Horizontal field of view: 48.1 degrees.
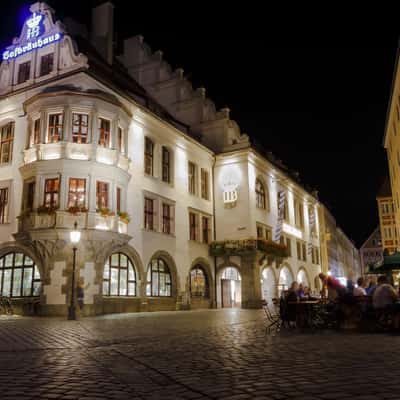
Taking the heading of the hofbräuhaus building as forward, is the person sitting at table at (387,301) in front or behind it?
in front

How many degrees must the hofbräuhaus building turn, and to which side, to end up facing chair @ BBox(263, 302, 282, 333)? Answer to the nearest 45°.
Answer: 0° — it already faces it

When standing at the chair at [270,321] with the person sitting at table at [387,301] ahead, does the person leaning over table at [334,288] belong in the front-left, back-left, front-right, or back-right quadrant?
front-left

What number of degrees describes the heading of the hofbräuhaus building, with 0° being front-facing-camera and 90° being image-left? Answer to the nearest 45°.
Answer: approximately 315°

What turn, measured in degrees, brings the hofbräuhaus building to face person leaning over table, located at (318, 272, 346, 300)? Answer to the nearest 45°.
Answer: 0° — it already faces them
